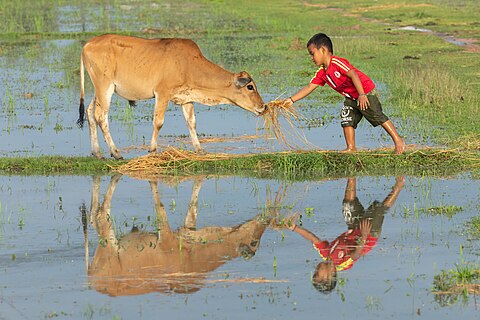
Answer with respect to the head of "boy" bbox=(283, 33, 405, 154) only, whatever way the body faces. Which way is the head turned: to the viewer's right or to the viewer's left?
to the viewer's left

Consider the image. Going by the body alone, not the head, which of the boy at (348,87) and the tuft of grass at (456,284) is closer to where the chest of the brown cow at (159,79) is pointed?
the boy

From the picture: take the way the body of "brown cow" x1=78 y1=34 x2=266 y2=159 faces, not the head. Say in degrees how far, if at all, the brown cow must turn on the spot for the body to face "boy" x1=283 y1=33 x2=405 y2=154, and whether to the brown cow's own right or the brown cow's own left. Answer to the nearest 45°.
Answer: approximately 45° to the brown cow's own right

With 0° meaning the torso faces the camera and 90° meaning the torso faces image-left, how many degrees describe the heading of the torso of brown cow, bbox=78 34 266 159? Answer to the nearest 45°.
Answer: approximately 270°

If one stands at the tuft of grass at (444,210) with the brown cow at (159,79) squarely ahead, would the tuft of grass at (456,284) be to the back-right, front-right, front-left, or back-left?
back-left

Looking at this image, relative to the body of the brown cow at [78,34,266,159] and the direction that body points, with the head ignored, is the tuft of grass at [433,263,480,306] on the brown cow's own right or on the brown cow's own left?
on the brown cow's own right

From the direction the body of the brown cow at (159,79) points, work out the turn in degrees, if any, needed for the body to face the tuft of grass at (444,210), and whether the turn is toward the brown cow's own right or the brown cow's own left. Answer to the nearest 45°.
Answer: approximately 45° to the brown cow's own right
